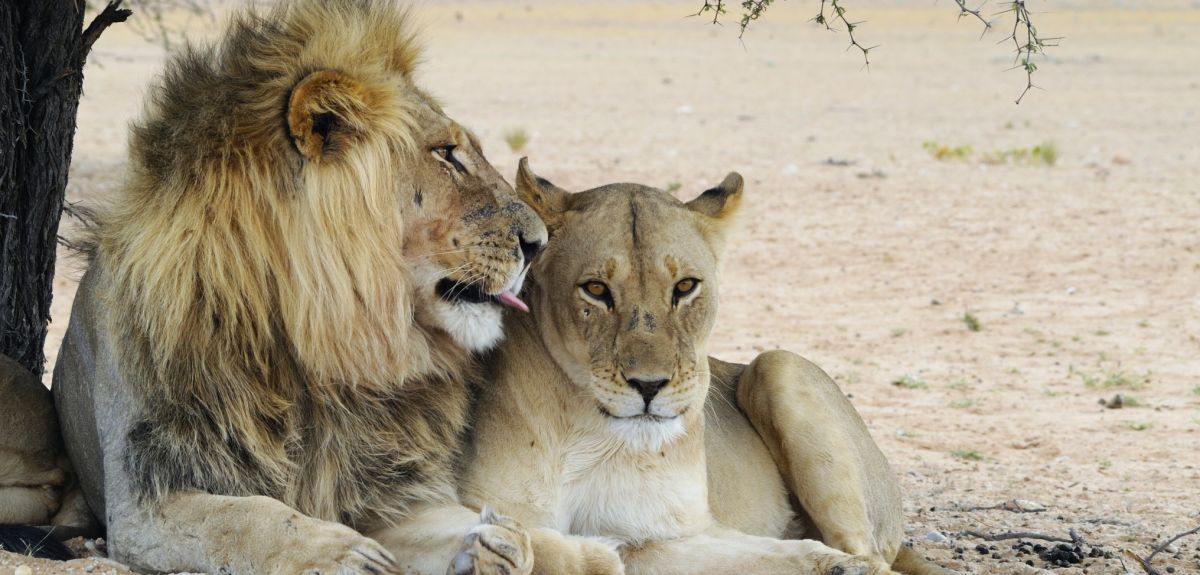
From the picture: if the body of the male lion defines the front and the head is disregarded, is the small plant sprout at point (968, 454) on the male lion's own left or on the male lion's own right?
on the male lion's own left

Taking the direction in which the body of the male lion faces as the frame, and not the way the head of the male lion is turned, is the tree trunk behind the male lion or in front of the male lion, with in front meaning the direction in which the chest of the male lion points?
behind

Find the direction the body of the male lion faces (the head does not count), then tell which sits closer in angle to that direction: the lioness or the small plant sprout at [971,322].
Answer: the lioness

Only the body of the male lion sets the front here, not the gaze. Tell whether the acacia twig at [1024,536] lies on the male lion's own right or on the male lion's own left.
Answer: on the male lion's own left

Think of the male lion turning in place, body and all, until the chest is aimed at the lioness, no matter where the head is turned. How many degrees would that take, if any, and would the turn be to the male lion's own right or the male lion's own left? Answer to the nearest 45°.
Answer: approximately 45° to the male lion's own left

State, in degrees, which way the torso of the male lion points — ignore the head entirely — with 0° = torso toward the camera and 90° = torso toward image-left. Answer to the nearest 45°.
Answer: approximately 315°

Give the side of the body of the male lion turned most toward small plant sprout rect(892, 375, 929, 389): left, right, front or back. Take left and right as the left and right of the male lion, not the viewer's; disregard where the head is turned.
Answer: left

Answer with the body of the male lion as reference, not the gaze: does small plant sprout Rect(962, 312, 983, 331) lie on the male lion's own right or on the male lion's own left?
on the male lion's own left

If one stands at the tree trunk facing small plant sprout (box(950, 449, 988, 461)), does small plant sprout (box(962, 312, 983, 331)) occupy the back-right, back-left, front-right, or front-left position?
front-left
